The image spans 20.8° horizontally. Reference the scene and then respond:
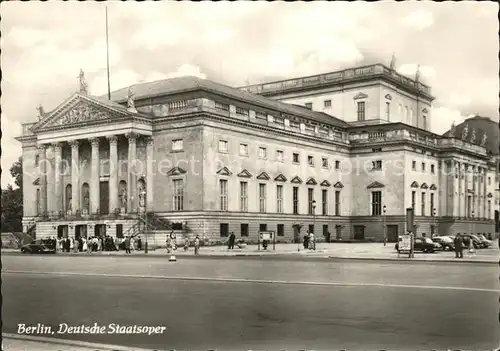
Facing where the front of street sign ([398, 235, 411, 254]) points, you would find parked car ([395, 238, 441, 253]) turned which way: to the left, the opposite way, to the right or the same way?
to the left

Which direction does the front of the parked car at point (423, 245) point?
to the viewer's right

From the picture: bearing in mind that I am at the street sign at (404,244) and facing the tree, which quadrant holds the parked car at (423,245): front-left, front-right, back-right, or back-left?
back-right

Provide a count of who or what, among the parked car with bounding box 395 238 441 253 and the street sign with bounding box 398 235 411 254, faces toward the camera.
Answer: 1

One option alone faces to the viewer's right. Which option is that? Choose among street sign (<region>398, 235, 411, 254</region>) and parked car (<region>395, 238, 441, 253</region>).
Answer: the parked car

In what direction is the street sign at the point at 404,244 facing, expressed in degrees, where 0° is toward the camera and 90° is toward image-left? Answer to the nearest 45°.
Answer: approximately 0°

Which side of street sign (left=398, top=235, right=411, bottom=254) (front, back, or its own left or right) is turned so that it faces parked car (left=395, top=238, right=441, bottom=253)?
back

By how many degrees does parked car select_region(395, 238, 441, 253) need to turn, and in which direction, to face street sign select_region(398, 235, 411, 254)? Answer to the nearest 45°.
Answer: approximately 90° to its right
